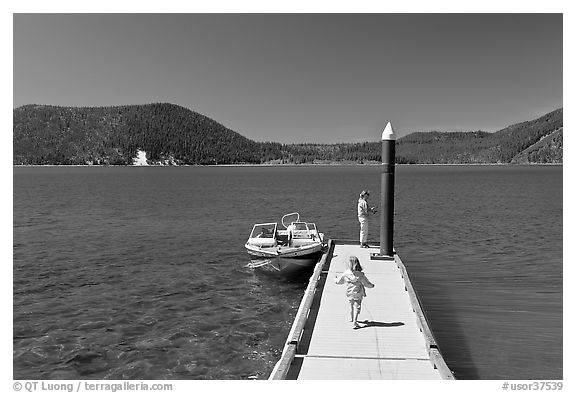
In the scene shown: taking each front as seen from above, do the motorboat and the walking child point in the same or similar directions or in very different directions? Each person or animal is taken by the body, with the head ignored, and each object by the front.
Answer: very different directions

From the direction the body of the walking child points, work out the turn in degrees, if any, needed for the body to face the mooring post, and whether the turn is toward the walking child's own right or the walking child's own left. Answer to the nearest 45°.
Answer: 0° — they already face it

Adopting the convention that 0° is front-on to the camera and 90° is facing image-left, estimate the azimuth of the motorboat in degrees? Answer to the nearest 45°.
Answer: approximately 0°

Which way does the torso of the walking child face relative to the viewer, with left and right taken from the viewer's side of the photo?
facing away from the viewer

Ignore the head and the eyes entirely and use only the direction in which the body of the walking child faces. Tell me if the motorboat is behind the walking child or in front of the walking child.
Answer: in front

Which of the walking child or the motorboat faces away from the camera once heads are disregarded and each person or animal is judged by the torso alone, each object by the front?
the walking child
